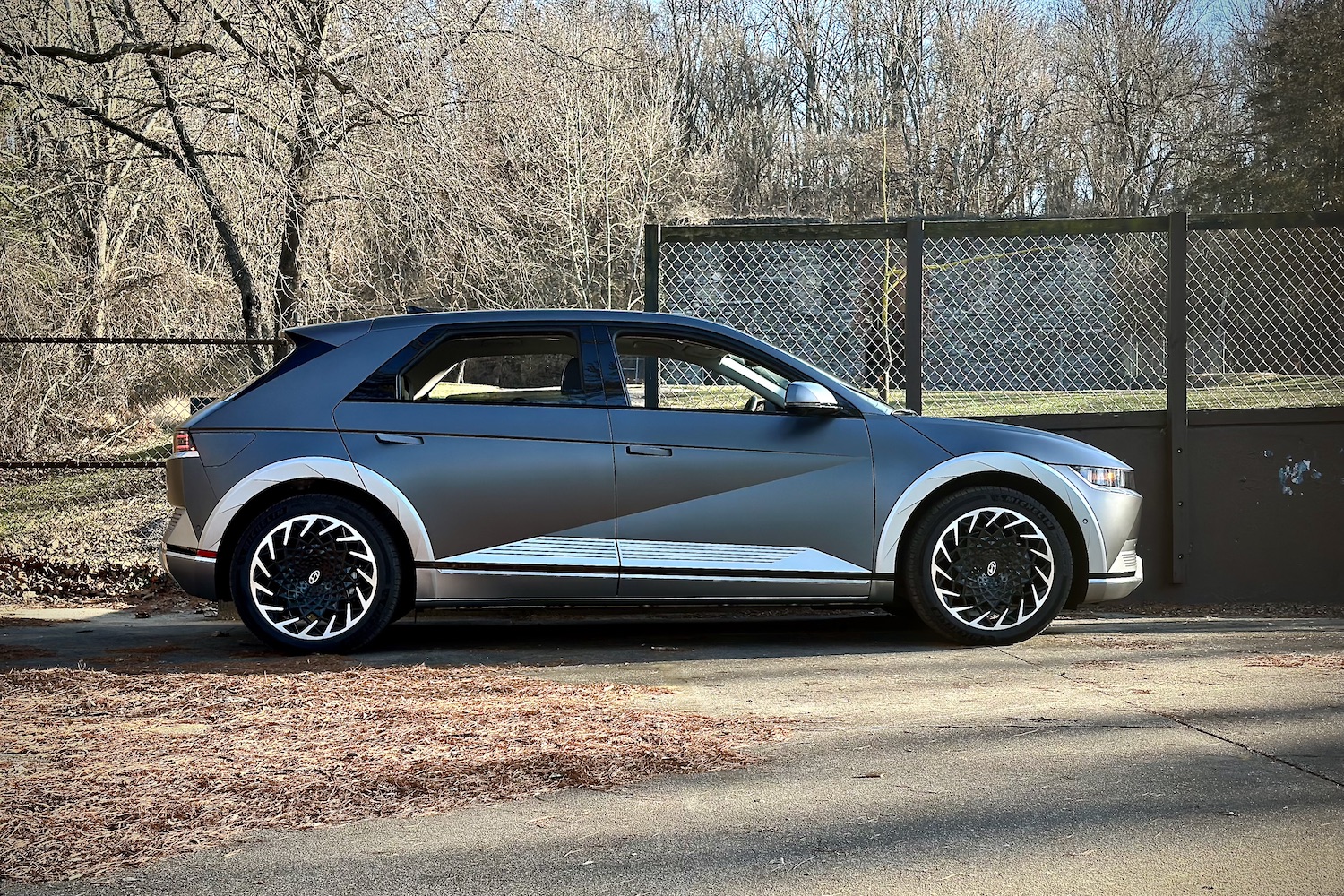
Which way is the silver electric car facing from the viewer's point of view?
to the viewer's right

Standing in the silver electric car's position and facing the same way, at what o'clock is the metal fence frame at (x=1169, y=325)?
The metal fence frame is roughly at 11 o'clock from the silver electric car.
